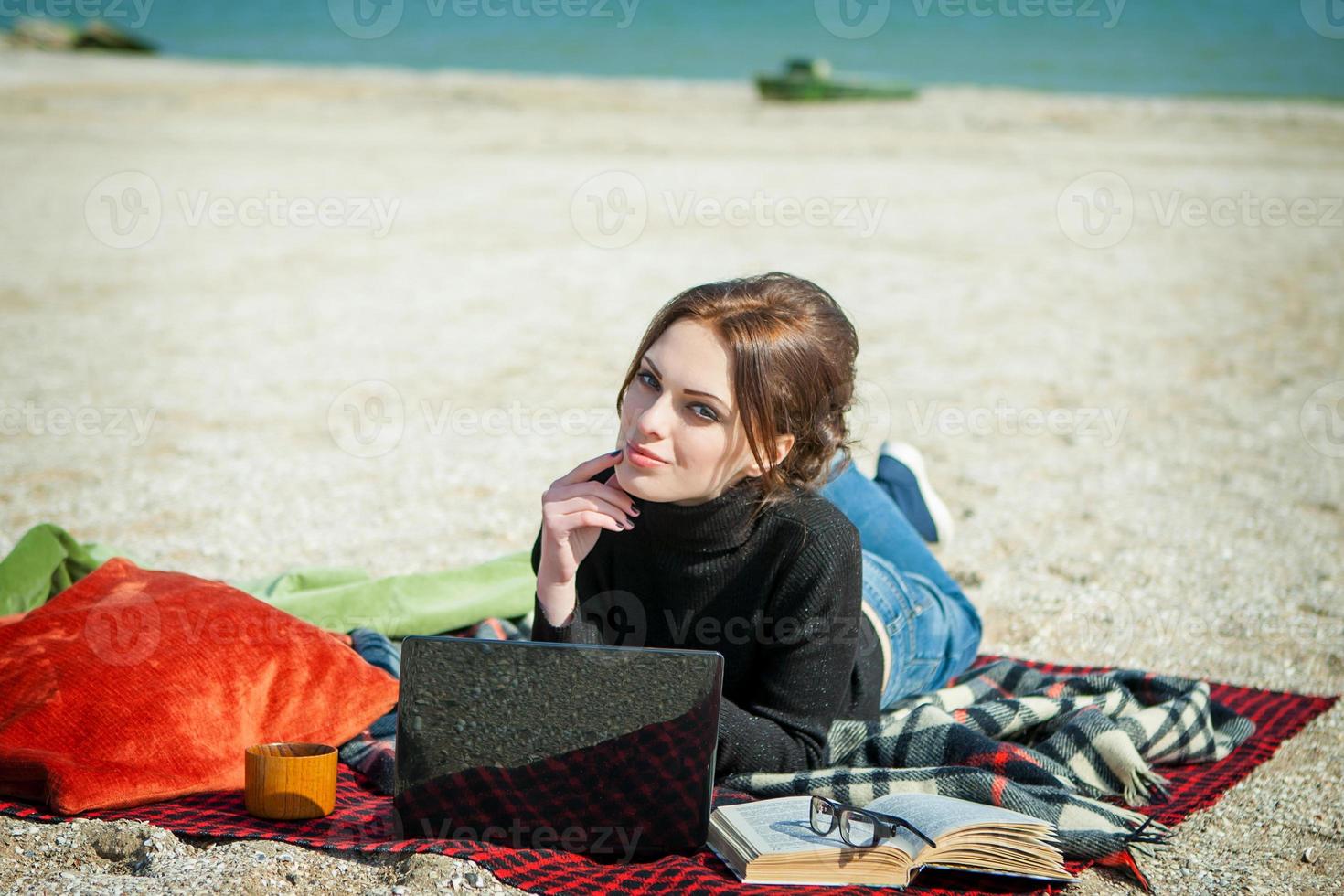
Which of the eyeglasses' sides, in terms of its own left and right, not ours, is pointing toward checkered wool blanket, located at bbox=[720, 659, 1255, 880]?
back

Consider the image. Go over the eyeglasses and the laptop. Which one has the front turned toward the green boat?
the laptop

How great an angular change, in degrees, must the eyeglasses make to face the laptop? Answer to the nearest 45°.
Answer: approximately 45° to its right

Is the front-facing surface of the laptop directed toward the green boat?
yes

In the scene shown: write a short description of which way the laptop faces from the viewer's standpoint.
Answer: facing away from the viewer

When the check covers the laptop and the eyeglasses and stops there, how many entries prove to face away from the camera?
1

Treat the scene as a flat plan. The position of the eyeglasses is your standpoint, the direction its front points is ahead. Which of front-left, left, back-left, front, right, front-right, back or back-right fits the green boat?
back-right

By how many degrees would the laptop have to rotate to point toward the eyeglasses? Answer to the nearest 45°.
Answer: approximately 90° to its right

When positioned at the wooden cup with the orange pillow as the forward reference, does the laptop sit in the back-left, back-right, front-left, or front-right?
back-right
